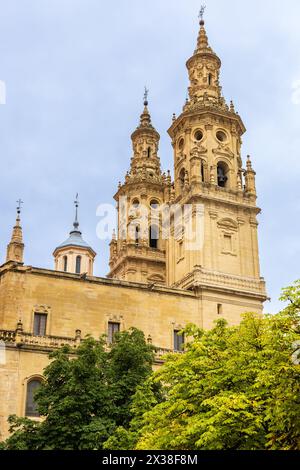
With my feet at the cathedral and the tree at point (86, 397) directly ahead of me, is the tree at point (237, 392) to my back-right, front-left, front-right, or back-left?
front-left

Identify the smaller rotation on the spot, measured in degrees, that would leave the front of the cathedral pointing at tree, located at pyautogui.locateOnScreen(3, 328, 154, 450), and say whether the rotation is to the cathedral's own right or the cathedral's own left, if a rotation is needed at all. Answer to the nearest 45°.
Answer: approximately 135° to the cathedral's own right

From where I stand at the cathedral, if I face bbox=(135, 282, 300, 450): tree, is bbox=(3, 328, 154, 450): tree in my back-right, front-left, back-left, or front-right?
front-right

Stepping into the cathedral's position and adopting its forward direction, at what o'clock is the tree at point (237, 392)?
The tree is roughly at 4 o'clock from the cathedral.

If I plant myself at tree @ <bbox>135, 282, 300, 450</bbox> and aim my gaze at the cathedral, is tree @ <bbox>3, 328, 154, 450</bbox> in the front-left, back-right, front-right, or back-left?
front-left

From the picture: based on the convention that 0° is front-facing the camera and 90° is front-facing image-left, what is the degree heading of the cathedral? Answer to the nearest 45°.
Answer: approximately 225°
